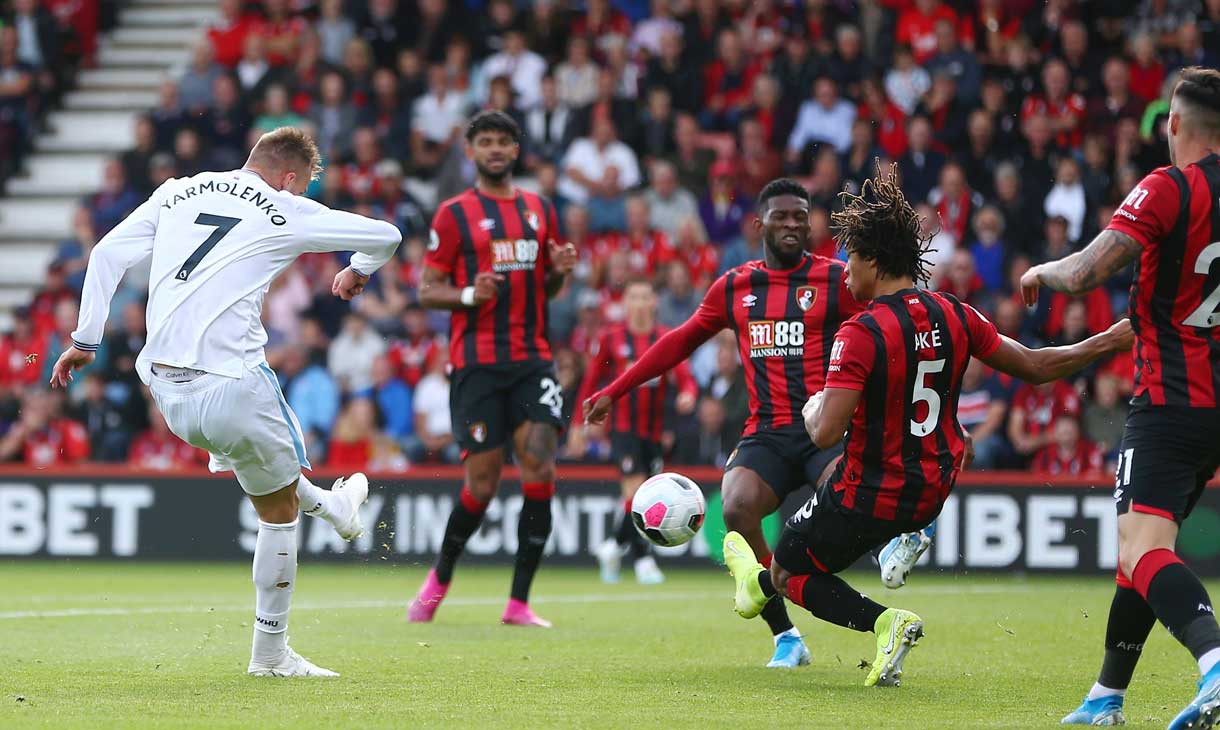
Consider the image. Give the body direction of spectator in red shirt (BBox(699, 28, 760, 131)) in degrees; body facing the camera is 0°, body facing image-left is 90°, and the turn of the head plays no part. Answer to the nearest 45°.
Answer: approximately 0°

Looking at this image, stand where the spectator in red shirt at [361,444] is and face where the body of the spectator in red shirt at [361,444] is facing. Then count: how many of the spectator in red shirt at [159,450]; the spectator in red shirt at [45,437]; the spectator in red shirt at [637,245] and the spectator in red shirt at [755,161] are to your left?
2

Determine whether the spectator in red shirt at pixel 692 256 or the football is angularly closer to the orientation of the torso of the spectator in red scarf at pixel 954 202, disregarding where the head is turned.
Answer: the football

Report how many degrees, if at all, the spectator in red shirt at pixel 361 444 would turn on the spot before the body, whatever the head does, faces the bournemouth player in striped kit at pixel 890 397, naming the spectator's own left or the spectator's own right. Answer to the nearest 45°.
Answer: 0° — they already face them

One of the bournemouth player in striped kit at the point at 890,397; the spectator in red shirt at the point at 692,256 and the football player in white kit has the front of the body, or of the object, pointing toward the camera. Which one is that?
the spectator in red shirt

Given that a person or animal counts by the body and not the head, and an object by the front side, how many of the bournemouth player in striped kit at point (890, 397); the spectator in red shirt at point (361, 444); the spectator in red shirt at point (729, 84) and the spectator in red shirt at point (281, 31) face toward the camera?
3

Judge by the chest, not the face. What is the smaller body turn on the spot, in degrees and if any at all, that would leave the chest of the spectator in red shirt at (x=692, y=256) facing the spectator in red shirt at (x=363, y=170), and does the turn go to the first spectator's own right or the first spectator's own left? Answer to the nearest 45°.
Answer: approximately 90° to the first spectator's own right

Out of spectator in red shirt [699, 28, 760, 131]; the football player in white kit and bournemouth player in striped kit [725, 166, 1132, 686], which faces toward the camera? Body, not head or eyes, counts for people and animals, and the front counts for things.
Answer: the spectator in red shirt

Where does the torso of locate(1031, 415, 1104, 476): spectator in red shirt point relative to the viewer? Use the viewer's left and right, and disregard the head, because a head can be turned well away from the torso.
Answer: facing the viewer

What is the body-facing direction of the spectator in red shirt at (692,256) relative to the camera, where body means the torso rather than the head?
toward the camera

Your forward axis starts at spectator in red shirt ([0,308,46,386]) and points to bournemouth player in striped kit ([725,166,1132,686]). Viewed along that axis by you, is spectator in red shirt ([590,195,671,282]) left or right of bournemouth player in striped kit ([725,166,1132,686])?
left

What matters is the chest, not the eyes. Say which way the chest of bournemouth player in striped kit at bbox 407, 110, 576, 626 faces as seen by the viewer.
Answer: toward the camera

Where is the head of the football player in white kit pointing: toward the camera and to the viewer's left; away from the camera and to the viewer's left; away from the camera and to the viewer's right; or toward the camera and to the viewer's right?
away from the camera and to the viewer's right

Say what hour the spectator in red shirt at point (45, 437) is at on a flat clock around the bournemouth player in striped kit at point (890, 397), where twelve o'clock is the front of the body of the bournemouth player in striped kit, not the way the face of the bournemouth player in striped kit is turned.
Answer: The spectator in red shirt is roughly at 12 o'clock from the bournemouth player in striped kit.

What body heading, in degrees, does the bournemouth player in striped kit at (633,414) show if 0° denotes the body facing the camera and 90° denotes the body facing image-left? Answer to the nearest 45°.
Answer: approximately 0°
